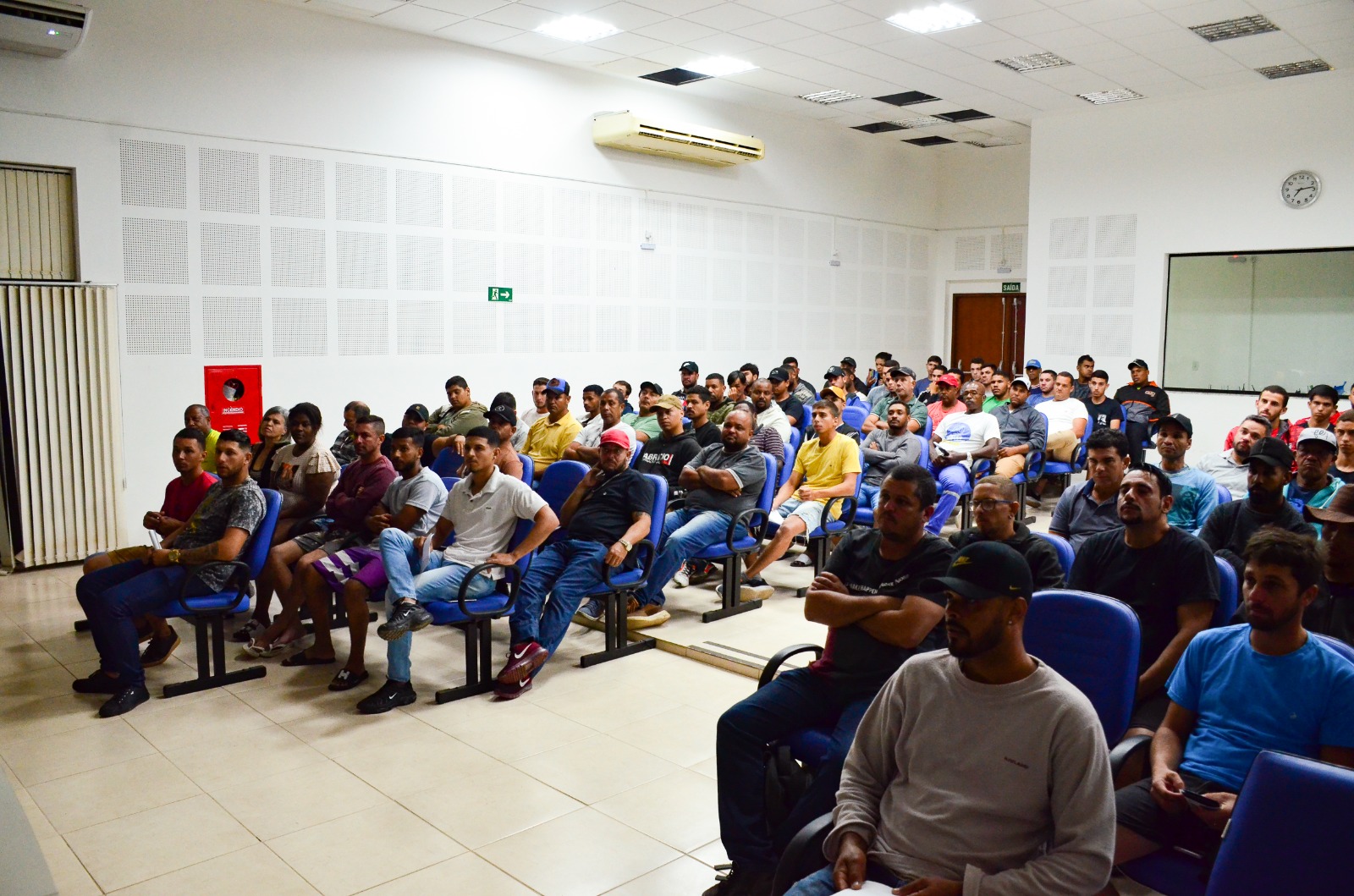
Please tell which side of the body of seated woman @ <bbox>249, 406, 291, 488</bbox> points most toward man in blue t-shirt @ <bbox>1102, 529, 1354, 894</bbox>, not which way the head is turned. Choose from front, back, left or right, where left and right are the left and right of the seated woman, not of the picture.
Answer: left

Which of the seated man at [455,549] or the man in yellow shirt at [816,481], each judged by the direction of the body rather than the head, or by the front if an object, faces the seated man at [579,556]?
the man in yellow shirt

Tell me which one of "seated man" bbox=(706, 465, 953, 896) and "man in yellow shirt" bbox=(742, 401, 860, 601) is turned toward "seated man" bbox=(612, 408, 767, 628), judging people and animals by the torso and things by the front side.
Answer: the man in yellow shirt

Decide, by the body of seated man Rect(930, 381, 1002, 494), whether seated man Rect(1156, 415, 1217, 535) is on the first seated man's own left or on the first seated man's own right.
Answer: on the first seated man's own left

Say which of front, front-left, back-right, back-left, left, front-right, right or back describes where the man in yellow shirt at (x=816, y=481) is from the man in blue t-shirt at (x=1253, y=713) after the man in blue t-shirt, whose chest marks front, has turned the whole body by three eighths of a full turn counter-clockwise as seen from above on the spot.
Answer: back-left

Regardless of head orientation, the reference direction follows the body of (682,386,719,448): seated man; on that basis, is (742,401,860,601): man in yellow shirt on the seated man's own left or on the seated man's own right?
on the seated man's own left

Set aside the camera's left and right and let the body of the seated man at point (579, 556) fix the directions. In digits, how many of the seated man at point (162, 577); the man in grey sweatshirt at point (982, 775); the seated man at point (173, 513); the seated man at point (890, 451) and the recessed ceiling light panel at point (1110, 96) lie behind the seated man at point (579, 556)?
2

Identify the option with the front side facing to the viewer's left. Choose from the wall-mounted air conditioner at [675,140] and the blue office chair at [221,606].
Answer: the blue office chair

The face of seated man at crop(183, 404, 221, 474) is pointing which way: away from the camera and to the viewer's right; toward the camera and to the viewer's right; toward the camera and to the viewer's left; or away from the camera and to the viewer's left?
toward the camera and to the viewer's left

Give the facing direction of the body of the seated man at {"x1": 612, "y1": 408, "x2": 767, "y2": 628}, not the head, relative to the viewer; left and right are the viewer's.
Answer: facing the viewer and to the left of the viewer

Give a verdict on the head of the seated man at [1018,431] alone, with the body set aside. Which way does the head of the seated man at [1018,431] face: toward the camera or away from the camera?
toward the camera

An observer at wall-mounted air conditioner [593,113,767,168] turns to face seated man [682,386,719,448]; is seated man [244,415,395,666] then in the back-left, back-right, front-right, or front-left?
front-right

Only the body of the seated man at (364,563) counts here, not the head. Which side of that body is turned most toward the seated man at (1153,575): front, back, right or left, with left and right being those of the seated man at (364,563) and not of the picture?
left

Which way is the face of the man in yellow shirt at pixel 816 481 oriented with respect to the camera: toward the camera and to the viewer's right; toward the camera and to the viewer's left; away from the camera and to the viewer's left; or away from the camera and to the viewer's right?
toward the camera and to the viewer's left

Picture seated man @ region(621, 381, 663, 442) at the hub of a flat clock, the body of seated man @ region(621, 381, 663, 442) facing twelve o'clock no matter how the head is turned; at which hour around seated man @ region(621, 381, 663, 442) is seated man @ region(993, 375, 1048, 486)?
seated man @ region(993, 375, 1048, 486) is roughly at 7 o'clock from seated man @ region(621, 381, 663, 442).

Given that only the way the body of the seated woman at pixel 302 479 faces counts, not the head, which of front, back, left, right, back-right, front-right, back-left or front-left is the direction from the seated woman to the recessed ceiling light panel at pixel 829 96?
back

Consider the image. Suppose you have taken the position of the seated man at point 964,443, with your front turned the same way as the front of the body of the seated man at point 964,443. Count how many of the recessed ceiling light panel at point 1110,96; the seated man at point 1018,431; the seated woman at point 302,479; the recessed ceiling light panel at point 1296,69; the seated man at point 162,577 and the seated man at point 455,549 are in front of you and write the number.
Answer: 3

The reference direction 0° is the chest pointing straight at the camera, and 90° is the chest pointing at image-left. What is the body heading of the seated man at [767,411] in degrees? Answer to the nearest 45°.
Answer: approximately 45°

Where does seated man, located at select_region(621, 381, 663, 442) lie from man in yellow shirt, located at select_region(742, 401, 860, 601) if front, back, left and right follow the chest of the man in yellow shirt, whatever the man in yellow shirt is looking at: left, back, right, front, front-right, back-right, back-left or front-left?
right

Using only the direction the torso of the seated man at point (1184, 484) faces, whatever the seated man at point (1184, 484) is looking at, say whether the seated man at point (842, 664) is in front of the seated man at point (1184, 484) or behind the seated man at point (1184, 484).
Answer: in front

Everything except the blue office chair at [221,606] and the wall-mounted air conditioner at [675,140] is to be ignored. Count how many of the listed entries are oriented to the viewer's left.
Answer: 1

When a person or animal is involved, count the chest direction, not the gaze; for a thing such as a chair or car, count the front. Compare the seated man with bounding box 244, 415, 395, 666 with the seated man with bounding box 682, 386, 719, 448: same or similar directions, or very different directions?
same or similar directions
